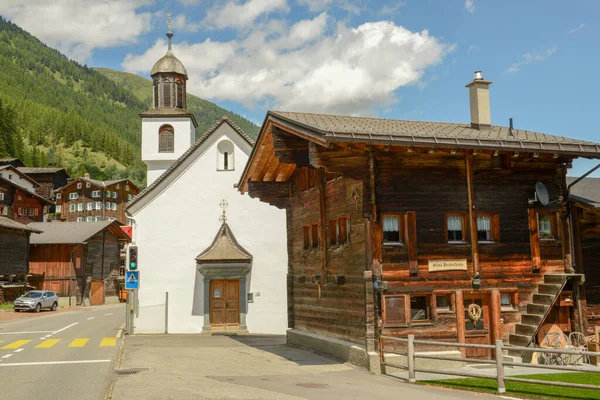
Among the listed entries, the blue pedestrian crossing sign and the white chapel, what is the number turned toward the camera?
2

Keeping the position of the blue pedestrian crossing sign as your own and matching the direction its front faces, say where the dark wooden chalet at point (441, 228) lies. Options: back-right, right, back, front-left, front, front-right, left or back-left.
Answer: front-left

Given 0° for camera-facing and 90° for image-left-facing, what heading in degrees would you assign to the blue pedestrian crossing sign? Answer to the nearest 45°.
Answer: approximately 0°

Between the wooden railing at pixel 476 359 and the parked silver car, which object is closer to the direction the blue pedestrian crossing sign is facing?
the wooden railing

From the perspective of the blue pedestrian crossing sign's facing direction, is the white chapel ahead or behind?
behind

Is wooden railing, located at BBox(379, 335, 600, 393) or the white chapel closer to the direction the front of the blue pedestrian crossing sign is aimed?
the wooden railing

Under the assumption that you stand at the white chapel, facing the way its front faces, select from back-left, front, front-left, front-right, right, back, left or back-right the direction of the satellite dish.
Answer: front-left
